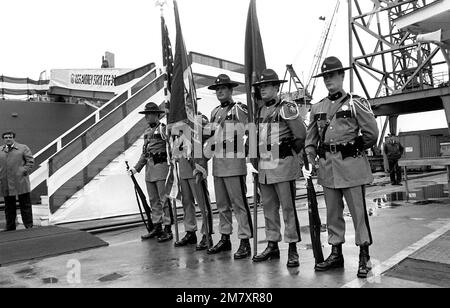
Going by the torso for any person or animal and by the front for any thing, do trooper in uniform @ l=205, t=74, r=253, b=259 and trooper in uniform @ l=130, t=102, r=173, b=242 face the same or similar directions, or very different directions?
same or similar directions

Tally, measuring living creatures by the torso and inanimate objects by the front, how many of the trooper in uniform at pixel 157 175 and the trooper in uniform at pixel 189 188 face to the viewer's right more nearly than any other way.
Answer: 0

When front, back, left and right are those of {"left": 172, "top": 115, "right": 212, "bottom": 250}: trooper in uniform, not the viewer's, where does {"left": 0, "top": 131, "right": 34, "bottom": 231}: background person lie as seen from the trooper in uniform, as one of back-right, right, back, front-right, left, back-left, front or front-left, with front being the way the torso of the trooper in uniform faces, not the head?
right

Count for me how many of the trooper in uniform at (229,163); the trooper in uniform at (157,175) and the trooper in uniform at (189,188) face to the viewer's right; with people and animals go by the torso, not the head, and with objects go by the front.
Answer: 0

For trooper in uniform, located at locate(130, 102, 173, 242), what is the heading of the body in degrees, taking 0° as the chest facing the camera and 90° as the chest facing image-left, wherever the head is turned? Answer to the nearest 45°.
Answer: approximately 45°

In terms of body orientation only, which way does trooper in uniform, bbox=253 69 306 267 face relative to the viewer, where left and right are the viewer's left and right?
facing the viewer and to the left of the viewer

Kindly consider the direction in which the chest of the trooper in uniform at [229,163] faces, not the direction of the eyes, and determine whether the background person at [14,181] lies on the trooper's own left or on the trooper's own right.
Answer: on the trooper's own right

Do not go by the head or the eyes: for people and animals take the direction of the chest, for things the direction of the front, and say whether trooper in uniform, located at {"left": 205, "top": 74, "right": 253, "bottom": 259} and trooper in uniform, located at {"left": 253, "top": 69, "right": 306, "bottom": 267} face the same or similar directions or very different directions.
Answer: same or similar directions

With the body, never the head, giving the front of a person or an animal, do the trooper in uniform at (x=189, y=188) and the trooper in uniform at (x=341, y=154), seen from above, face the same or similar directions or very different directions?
same or similar directions

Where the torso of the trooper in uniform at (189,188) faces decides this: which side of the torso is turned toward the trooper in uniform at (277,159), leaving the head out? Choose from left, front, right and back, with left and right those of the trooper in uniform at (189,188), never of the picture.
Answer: left
